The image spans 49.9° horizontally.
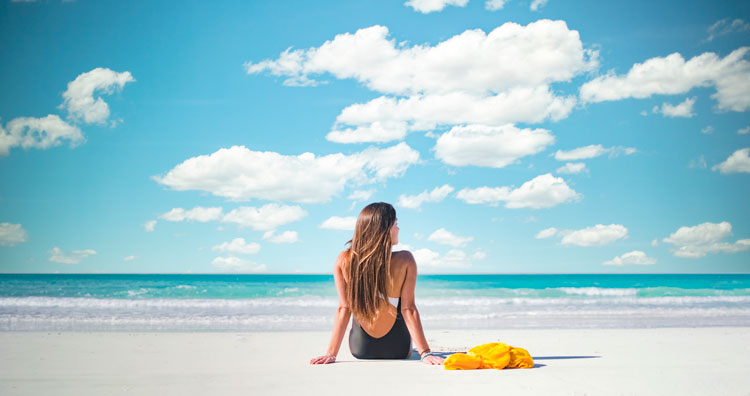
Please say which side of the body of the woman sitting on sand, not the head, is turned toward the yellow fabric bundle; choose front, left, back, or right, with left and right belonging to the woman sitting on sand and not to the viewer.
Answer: right

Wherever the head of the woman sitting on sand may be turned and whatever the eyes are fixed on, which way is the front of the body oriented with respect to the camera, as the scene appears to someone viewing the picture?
away from the camera
